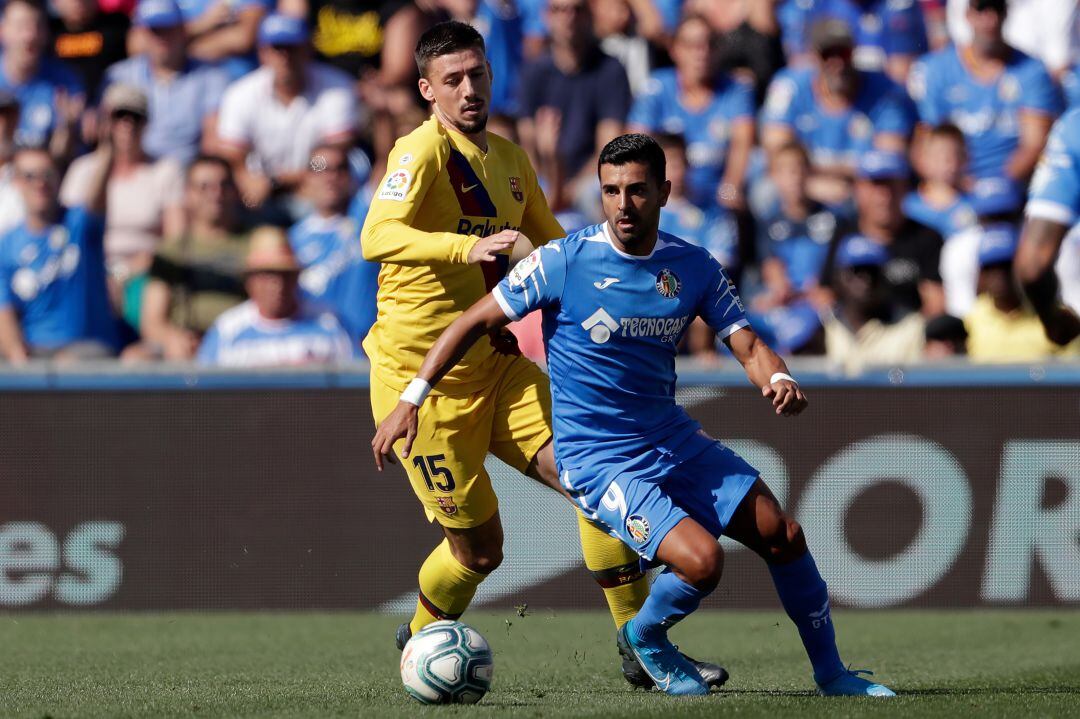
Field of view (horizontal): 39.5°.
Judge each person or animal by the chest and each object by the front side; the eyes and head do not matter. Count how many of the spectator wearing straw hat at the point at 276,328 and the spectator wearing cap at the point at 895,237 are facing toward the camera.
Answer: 2

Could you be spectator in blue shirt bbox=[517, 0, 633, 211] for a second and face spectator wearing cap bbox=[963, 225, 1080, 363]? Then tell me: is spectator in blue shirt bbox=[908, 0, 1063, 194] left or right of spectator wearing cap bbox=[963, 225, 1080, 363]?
left

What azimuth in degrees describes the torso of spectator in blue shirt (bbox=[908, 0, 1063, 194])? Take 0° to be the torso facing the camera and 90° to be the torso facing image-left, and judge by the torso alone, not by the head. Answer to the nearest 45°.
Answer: approximately 0°

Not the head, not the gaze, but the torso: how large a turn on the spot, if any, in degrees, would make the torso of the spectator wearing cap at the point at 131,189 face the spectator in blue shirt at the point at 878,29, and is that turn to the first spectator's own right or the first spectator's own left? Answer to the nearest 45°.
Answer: approximately 90° to the first spectator's own left

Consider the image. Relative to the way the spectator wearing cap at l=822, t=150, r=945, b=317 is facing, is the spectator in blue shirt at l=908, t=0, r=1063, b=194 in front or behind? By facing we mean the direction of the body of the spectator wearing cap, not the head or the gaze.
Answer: behind

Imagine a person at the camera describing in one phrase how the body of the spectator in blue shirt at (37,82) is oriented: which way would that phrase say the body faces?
toward the camera

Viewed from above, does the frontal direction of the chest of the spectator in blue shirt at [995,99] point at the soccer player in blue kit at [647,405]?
yes

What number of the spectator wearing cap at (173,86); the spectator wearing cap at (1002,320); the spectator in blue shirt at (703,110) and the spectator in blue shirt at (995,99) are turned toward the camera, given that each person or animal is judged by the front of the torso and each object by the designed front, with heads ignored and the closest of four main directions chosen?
4

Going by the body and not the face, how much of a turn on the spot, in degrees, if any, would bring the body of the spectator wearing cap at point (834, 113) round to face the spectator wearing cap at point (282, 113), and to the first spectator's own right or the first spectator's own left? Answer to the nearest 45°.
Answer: approximately 90° to the first spectator's own right

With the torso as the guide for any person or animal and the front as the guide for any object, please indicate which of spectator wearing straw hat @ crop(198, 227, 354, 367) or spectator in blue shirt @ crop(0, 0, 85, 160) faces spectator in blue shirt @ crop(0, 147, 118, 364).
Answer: spectator in blue shirt @ crop(0, 0, 85, 160)

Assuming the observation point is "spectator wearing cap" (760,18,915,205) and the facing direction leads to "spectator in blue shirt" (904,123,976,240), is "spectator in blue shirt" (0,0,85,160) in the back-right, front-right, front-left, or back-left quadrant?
back-right

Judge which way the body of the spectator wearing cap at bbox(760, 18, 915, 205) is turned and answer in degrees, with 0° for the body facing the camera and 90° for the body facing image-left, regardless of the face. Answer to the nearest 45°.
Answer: approximately 0°

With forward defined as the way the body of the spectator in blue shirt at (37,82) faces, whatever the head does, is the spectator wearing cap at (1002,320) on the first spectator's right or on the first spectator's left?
on the first spectator's left

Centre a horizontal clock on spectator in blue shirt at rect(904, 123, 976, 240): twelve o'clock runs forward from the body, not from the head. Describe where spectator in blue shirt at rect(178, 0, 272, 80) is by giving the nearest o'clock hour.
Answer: spectator in blue shirt at rect(178, 0, 272, 80) is roughly at 3 o'clock from spectator in blue shirt at rect(904, 123, 976, 240).

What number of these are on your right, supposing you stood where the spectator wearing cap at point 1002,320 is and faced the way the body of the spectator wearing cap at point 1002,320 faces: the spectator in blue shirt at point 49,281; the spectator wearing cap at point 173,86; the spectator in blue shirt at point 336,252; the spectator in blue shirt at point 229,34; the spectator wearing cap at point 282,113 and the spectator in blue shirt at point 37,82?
6
